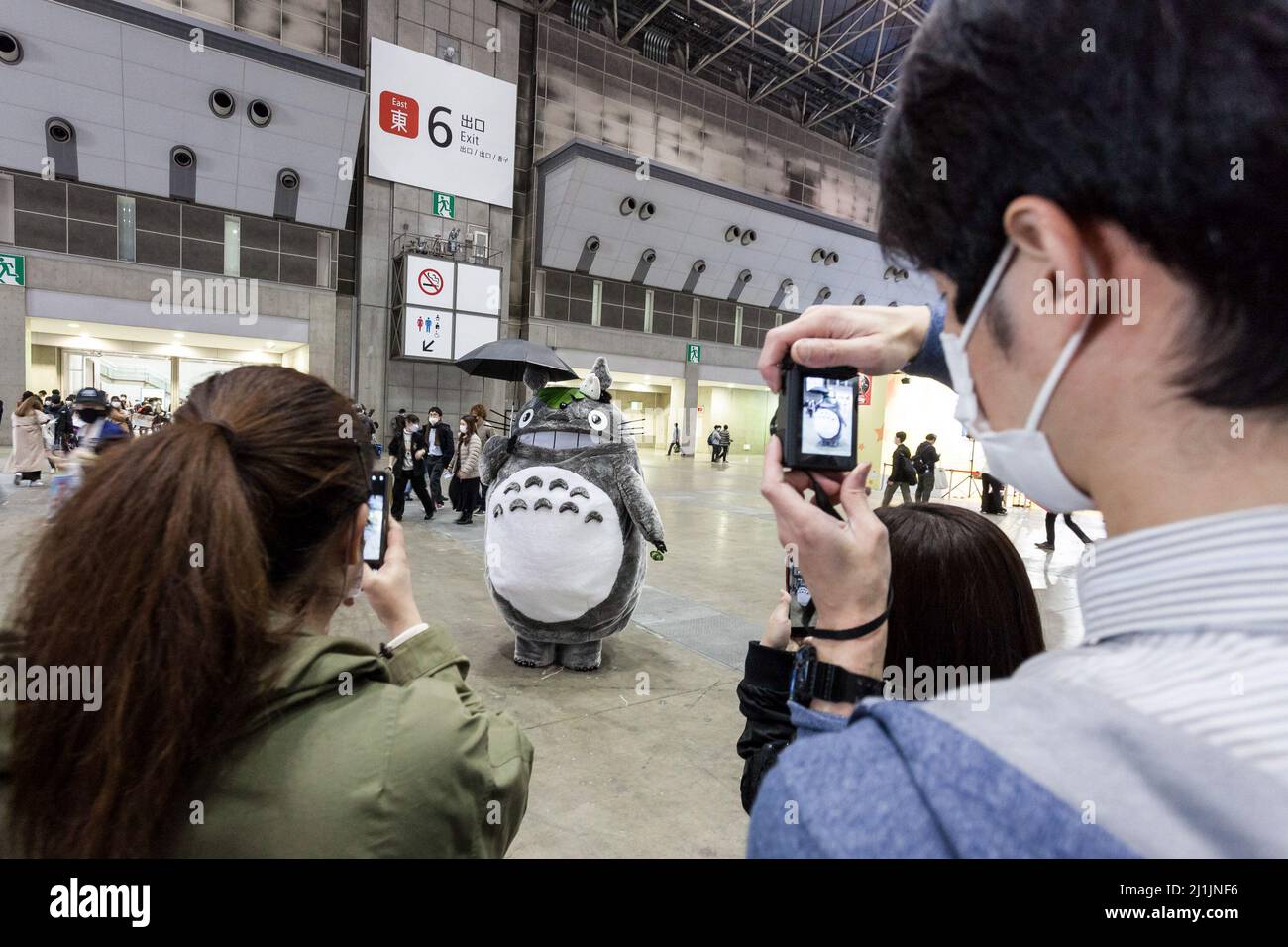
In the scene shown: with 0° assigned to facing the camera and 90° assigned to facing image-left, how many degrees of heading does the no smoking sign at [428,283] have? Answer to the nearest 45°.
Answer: approximately 0°

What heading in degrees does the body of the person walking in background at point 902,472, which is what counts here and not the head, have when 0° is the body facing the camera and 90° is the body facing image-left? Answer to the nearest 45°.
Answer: approximately 90°

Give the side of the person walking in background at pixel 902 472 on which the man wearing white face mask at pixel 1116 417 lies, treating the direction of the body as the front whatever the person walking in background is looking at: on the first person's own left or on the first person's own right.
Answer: on the first person's own left

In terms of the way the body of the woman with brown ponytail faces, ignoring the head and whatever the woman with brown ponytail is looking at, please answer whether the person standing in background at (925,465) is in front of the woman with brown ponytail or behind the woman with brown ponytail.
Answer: in front

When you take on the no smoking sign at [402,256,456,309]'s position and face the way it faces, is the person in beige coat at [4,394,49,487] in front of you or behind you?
in front

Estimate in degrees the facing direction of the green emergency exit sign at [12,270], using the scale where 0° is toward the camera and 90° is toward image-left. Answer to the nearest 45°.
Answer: approximately 0°

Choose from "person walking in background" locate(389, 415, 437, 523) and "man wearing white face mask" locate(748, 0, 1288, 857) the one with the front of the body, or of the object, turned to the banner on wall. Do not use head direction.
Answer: the man wearing white face mask

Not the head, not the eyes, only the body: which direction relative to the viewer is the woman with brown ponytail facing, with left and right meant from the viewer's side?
facing away from the viewer and to the right of the viewer

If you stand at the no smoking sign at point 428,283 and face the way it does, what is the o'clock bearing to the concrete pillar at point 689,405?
The concrete pillar is roughly at 8 o'clock from the no smoking sign.

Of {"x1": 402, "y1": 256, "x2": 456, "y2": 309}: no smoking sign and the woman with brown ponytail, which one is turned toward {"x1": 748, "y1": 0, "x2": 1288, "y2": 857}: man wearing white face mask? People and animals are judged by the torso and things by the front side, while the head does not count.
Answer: the no smoking sign

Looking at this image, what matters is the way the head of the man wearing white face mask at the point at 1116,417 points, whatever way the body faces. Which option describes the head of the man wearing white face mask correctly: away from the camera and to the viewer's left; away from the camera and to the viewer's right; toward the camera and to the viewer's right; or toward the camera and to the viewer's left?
away from the camera and to the viewer's left

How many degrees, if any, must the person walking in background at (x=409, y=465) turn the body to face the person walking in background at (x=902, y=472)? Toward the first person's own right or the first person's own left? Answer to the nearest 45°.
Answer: approximately 45° to the first person's own left

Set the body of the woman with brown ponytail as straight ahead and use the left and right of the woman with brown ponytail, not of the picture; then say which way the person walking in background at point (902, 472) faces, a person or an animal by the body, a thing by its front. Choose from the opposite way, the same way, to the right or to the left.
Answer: to the left
